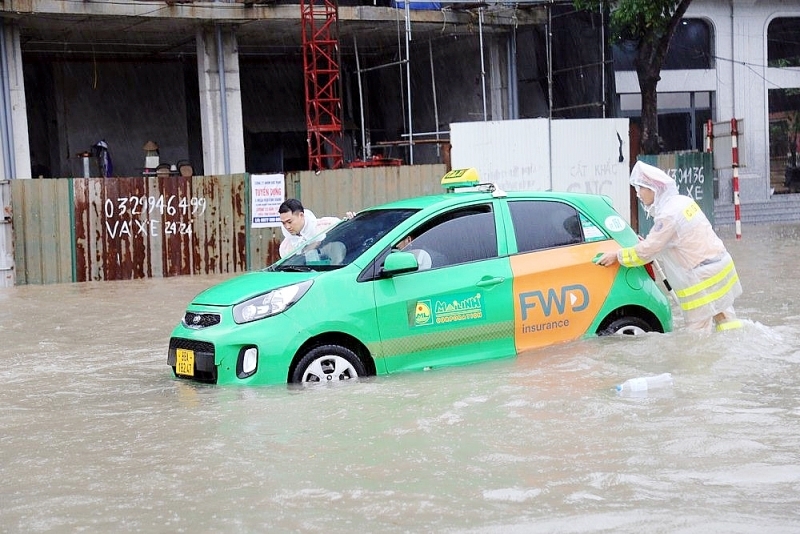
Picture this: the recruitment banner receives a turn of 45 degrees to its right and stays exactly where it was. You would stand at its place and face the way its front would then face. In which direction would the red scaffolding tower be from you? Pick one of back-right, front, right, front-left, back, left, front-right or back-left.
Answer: back-right

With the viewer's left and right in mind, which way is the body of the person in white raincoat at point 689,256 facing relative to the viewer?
facing to the left of the viewer

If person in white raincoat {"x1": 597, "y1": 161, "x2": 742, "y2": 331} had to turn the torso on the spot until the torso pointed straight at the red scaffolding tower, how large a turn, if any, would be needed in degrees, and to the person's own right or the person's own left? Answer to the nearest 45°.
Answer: approximately 45° to the person's own right

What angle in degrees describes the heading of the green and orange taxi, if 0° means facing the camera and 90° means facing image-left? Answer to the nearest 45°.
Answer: approximately 45°

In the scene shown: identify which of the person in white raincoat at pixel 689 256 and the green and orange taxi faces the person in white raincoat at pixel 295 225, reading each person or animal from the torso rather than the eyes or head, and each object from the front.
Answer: the person in white raincoat at pixel 689 256

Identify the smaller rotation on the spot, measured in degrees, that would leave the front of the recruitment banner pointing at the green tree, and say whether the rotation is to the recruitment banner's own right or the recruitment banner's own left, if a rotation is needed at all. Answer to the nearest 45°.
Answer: approximately 135° to the recruitment banner's own left

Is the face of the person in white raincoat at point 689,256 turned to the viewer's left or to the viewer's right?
to the viewer's left

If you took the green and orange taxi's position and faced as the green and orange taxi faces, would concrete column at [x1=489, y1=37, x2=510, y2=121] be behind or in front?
behind

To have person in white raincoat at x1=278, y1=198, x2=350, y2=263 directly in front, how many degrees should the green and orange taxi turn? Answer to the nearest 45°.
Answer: approximately 90° to its right

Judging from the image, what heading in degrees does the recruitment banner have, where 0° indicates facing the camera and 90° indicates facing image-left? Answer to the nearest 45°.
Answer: approximately 0°
